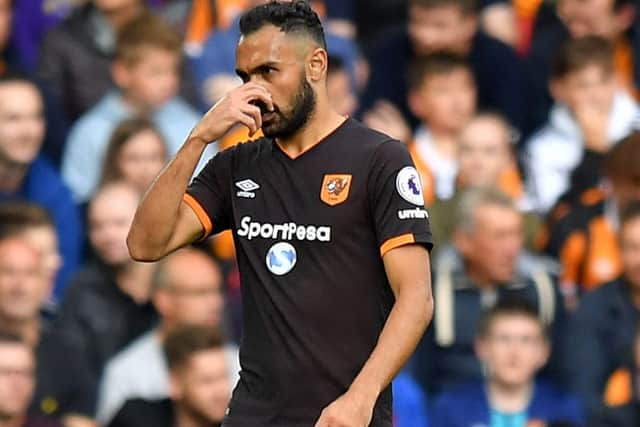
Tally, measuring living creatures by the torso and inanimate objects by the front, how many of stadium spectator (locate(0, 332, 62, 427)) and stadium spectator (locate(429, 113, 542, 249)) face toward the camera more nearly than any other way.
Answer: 2

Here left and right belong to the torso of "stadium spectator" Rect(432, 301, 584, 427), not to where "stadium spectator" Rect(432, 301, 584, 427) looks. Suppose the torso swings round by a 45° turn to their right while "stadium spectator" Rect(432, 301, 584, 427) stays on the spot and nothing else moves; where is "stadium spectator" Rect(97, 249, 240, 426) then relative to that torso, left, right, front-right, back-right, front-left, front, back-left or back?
front-right

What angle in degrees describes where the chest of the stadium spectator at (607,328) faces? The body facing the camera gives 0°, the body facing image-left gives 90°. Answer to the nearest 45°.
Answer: approximately 0°

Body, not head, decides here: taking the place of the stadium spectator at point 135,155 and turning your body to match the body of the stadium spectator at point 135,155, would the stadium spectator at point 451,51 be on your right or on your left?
on your left
